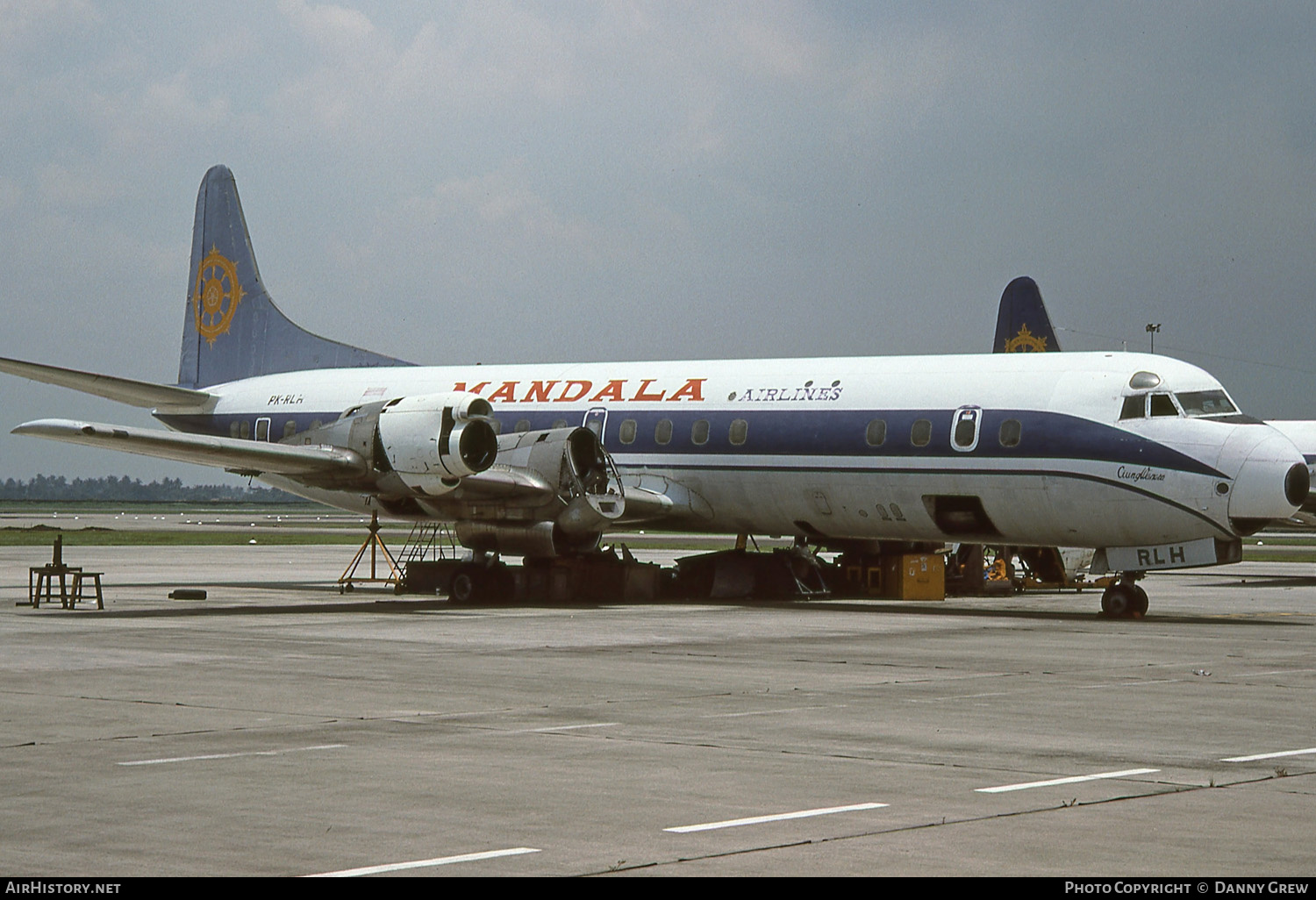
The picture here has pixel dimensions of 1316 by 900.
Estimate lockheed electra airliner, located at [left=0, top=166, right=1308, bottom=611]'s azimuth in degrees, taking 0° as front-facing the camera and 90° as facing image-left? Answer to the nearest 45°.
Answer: approximately 315°
